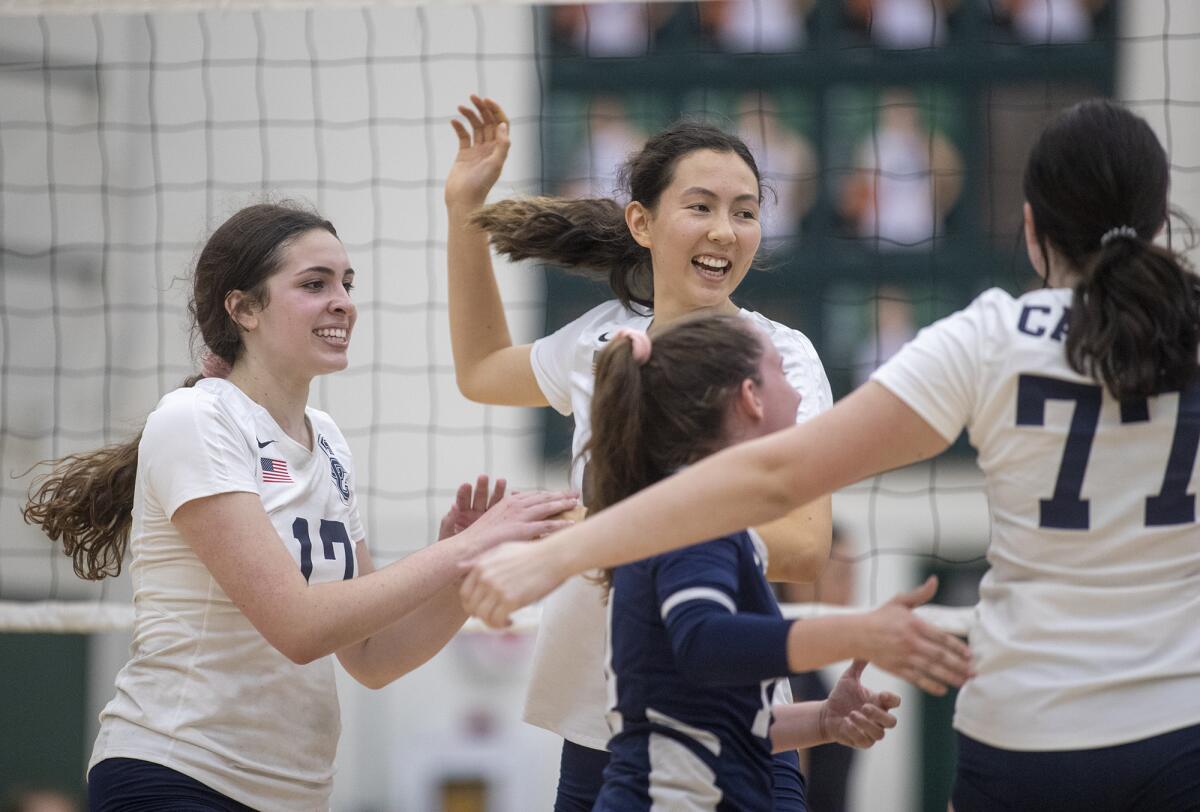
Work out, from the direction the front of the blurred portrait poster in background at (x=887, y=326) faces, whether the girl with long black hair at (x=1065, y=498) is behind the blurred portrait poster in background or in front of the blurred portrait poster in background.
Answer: in front

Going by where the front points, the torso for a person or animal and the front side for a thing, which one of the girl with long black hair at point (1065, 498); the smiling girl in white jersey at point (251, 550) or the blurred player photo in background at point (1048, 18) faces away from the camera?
the girl with long black hair

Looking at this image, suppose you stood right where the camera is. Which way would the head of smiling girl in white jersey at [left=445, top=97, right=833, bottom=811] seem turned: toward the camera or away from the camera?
toward the camera

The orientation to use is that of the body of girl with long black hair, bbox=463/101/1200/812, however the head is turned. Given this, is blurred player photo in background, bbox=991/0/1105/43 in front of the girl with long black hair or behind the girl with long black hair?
in front

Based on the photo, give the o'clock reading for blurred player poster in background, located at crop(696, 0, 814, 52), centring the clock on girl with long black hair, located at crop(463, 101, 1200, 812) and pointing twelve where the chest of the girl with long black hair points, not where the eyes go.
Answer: The blurred player poster in background is roughly at 12 o'clock from the girl with long black hair.

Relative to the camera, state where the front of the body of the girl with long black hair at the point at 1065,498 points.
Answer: away from the camera

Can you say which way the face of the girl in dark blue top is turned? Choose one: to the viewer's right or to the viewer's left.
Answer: to the viewer's right
